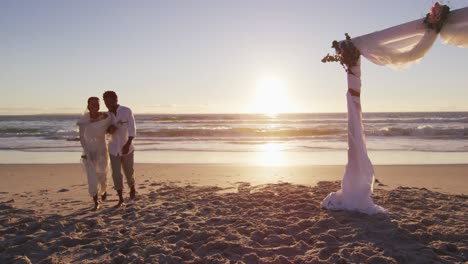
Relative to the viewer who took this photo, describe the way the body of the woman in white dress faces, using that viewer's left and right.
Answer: facing the viewer

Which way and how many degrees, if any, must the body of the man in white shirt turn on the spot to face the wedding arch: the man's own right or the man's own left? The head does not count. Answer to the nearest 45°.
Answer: approximately 90° to the man's own left

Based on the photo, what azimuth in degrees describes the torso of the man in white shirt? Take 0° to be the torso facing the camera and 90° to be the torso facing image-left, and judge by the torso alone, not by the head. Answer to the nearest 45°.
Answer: approximately 45°

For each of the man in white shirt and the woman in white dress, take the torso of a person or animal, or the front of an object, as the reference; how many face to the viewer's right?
0

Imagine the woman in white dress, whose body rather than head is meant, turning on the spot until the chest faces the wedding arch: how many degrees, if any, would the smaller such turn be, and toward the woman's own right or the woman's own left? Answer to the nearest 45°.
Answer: approximately 45° to the woman's own left
